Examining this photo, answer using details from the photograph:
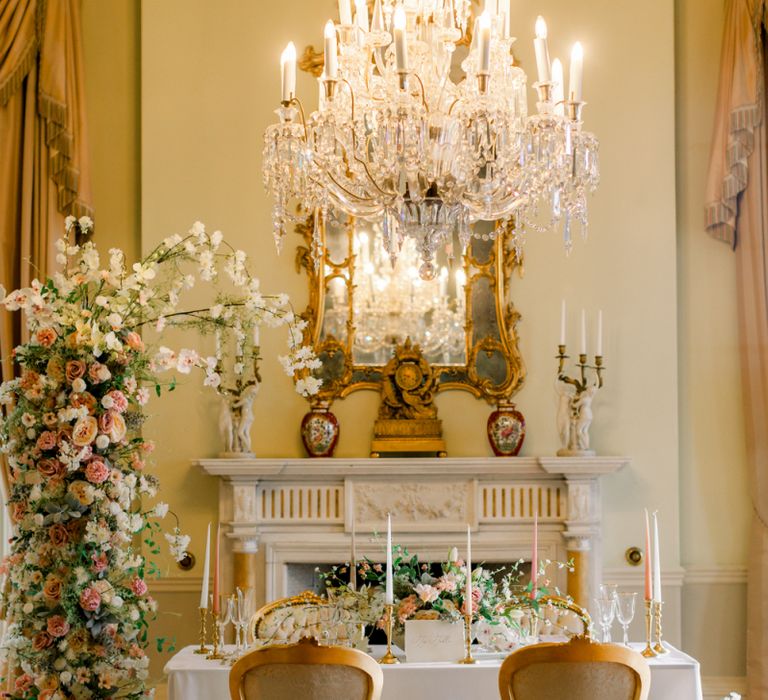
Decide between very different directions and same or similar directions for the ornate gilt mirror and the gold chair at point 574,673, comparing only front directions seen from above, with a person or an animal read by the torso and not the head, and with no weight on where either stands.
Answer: very different directions

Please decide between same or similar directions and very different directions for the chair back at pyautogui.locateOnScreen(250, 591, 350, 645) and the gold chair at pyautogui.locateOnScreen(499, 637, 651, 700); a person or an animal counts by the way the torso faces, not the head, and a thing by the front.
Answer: very different directions

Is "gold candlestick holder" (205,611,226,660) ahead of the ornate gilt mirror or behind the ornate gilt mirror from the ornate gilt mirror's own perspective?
ahead

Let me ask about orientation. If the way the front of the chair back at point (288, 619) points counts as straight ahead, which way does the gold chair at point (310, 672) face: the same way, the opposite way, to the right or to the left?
the opposite way

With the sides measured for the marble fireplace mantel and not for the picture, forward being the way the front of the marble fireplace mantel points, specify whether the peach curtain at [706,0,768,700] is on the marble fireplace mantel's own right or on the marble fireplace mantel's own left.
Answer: on the marble fireplace mantel's own left

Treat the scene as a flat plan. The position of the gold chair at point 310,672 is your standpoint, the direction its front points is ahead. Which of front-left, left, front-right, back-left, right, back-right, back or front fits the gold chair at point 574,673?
right

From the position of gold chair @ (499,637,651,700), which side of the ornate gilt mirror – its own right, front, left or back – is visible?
front

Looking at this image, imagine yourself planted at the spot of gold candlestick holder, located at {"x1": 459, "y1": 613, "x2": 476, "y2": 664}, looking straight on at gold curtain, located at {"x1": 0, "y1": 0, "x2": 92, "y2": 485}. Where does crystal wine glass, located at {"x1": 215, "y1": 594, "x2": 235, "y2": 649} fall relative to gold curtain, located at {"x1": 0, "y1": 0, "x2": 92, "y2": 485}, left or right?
left

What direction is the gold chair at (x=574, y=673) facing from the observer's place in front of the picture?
facing away from the viewer

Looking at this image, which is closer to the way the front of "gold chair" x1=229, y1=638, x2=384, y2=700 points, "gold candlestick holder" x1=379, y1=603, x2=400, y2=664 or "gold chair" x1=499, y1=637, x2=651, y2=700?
the gold candlestick holder
